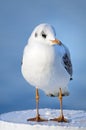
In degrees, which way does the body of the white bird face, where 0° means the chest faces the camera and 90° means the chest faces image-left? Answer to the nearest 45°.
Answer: approximately 45°
